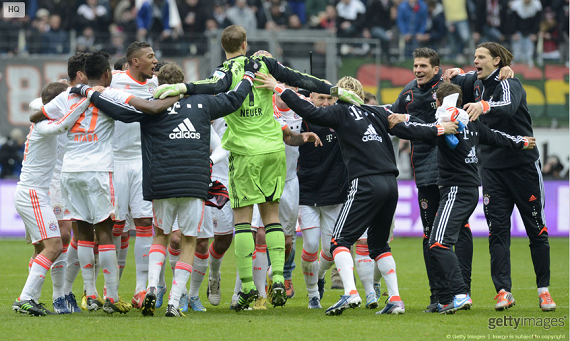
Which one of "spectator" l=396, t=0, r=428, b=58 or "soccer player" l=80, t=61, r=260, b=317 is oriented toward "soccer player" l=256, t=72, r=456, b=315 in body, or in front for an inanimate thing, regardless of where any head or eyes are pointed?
the spectator

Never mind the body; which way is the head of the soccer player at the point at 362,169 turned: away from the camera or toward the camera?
away from the camera

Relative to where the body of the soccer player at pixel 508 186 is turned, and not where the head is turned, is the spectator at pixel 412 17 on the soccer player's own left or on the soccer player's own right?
on the soccer player's own right

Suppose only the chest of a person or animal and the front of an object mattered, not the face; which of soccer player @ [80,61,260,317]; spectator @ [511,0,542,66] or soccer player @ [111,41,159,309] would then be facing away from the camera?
soccer player @ [80,61,260,317]

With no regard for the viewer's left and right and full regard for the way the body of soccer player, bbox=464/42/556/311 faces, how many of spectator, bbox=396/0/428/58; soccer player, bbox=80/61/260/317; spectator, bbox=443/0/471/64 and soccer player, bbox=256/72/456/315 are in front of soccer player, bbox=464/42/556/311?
2

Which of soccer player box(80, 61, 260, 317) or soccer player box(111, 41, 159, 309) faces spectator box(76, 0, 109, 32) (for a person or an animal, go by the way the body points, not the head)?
soccer player box(80, 61, 260, 317)

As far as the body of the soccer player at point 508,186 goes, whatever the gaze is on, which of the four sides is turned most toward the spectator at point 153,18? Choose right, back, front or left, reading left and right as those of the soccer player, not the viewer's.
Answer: right

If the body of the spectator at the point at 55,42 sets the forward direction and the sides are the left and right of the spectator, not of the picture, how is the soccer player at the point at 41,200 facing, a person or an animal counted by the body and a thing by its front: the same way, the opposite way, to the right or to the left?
to the left

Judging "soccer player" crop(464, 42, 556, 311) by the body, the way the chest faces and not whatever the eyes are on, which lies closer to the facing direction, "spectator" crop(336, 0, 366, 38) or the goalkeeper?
the goalkeeper

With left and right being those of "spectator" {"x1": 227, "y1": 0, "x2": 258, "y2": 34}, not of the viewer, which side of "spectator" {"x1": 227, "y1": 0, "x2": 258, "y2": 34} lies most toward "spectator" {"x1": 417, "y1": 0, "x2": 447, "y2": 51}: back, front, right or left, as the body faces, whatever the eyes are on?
left

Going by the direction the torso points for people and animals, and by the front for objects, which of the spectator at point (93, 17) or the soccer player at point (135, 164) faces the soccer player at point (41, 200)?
the spectator

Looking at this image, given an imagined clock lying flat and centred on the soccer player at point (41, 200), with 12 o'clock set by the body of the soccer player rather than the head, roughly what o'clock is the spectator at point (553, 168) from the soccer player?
The spectator is roughly at 11 o'clock from the soccer player.

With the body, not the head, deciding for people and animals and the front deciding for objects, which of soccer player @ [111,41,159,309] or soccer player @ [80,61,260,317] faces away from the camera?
soccer player @ [80,61,260,317]

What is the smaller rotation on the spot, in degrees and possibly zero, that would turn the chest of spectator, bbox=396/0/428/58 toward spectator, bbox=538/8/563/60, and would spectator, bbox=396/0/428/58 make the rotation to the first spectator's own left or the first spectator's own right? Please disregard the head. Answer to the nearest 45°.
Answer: approximately 90° to the first spectator's own left

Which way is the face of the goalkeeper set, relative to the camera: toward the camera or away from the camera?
away from the camera

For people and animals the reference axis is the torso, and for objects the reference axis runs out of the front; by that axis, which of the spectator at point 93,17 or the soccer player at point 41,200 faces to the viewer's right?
the soccer player

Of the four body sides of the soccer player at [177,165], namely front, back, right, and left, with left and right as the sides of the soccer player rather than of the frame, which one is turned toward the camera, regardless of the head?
back
